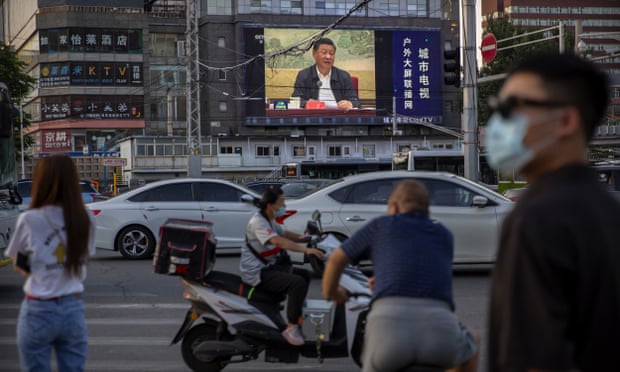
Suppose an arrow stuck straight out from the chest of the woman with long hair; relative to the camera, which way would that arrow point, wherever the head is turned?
away from the camera

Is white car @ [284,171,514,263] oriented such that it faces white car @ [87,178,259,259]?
no

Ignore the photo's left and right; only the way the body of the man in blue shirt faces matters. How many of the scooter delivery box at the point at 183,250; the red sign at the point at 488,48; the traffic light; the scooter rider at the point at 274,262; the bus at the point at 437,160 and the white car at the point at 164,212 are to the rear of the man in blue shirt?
0

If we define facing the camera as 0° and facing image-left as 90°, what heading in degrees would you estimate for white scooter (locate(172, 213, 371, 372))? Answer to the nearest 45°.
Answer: approximately 270°

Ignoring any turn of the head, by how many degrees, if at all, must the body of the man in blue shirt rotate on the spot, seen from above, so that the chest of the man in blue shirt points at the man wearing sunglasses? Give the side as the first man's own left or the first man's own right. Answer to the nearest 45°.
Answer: approximately 180°

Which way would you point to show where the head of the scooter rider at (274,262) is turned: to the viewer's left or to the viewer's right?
to the viewer's right

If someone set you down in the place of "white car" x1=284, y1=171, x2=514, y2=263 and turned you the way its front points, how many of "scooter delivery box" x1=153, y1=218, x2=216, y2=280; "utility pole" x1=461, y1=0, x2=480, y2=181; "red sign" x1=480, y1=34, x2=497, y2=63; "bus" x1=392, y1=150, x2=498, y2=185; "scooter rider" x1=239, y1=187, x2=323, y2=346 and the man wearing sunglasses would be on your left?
3

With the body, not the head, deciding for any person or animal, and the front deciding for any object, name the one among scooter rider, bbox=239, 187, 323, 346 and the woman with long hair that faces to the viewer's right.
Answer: the scooter rider

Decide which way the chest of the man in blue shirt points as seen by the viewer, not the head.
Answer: away from the camera

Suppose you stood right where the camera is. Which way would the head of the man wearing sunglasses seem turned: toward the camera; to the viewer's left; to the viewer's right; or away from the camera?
to the viewer's left

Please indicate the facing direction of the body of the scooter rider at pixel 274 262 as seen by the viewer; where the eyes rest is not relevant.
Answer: to the viewer's right

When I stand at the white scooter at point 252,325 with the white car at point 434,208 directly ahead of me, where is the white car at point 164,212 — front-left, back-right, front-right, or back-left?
front-left

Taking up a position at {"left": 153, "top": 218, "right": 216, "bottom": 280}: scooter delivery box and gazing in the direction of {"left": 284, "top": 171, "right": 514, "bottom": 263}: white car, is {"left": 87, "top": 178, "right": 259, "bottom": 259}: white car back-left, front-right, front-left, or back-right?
front-left

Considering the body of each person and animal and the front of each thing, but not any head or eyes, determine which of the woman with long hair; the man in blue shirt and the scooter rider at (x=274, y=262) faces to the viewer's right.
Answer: the scooter rider

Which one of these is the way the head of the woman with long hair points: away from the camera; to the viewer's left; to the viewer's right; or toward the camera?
away from the camera

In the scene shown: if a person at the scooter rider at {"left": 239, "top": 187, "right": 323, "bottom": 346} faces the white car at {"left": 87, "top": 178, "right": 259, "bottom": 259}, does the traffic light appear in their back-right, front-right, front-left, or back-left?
front-right

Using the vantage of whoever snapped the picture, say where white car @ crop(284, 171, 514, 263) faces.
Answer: facing to the right of the viewer
